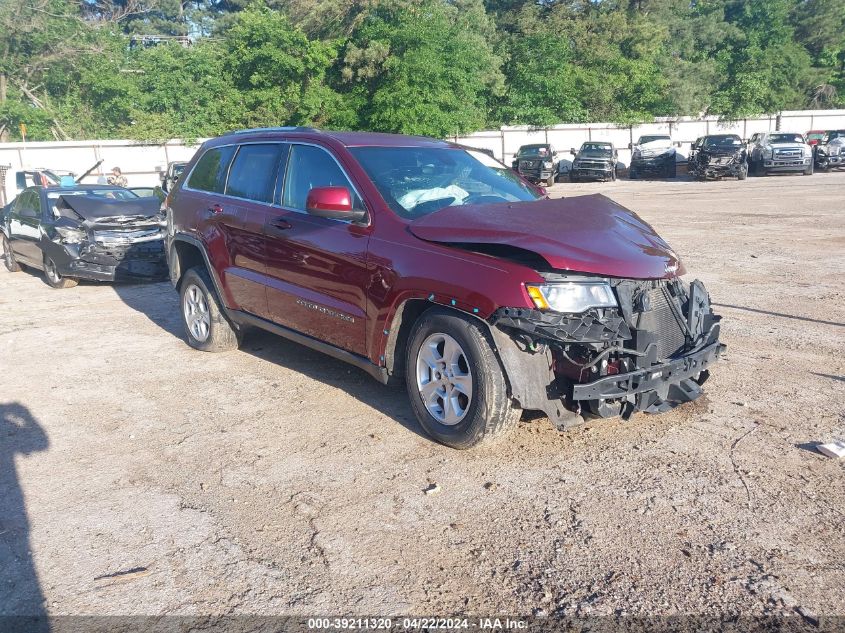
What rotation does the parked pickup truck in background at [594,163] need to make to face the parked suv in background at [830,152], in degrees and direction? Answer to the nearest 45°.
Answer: approximately 90° to its left

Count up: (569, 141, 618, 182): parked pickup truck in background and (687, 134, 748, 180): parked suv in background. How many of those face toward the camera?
2

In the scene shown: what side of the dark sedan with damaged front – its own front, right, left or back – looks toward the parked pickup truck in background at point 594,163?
left

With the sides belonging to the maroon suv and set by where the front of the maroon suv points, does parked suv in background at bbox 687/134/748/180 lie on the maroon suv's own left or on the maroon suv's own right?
on the maroon suv's own left

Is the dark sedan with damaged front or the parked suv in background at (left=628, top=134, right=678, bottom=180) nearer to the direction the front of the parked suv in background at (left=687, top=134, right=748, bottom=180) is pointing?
the dark sedan with damaged front

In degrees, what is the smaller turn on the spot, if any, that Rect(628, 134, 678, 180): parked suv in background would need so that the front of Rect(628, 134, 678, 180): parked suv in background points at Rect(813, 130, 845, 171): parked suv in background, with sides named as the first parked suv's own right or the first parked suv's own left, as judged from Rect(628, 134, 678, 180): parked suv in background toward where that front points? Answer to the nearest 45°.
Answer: approximately 90° to the first parked suv's own left

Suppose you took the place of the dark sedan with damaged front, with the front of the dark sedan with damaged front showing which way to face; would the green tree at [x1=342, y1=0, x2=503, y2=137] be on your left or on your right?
on your left

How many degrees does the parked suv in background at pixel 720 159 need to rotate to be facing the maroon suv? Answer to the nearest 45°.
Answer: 0° — it already faces it

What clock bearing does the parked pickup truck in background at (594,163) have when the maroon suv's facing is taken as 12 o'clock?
The parked pickup truck in background is roughly at 8 o'clock from the maroon suv.

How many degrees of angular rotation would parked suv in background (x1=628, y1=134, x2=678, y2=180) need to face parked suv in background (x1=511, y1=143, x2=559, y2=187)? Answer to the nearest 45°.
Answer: approximately 45° to its right

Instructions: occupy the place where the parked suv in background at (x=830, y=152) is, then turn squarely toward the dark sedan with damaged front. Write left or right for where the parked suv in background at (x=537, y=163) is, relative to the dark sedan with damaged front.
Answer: right
